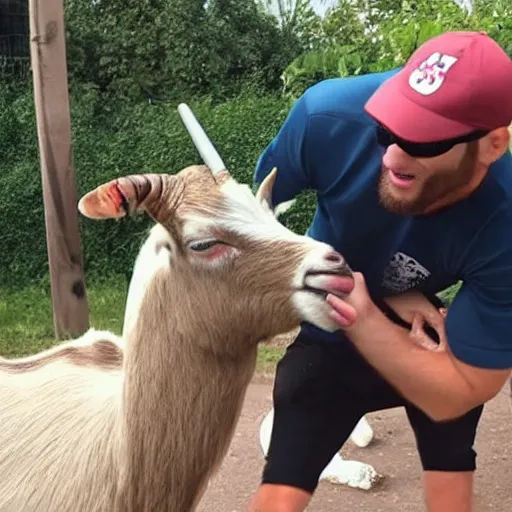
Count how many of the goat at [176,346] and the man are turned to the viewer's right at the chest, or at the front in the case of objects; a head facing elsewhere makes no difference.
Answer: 1

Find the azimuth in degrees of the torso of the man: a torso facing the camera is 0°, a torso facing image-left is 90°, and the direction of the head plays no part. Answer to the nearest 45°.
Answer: approximately 45°

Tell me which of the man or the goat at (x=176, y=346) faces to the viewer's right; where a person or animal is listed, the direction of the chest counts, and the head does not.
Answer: the goat

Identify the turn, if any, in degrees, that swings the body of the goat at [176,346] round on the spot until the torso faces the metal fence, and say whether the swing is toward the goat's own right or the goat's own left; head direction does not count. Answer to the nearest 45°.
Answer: approximately 90° to the goat's own left

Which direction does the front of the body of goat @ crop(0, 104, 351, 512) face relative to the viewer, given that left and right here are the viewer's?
facing to the right of the viewer

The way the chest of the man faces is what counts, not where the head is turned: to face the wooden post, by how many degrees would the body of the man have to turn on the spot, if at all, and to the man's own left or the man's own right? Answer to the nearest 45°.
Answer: approximately 90° to the man's own right
